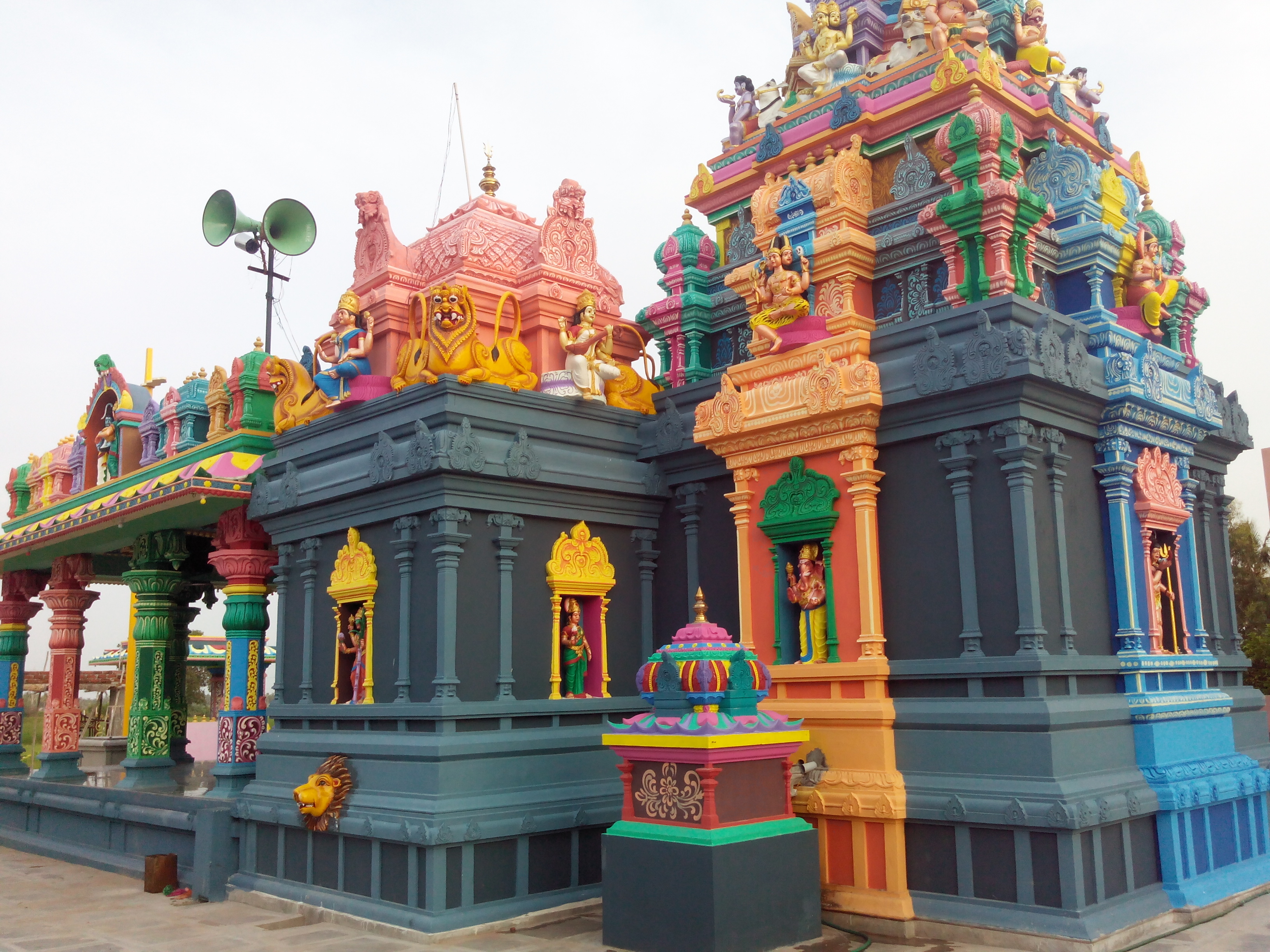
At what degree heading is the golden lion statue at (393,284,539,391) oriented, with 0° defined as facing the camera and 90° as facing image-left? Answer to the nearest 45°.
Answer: approximately 0°

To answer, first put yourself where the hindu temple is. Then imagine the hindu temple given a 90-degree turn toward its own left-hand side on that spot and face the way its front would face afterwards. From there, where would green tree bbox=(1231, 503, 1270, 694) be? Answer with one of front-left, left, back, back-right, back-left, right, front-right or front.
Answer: back

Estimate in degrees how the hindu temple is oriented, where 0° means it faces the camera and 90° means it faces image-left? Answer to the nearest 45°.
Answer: approximately 135°

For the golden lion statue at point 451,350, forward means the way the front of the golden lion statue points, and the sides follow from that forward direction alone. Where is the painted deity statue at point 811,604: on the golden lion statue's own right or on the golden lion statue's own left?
on the golden lion statue's own left
